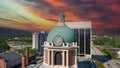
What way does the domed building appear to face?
toward the camera
